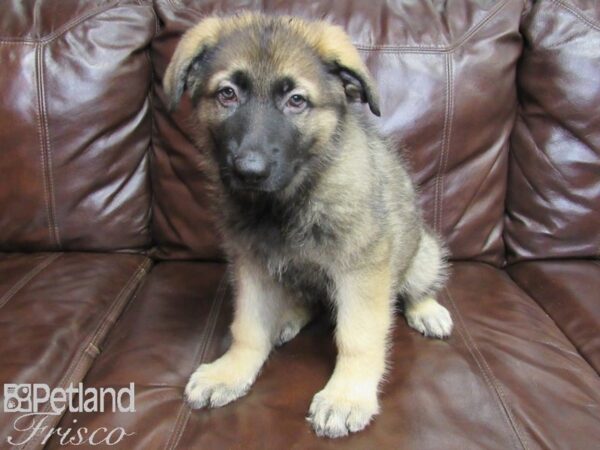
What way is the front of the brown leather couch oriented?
toward the camera
